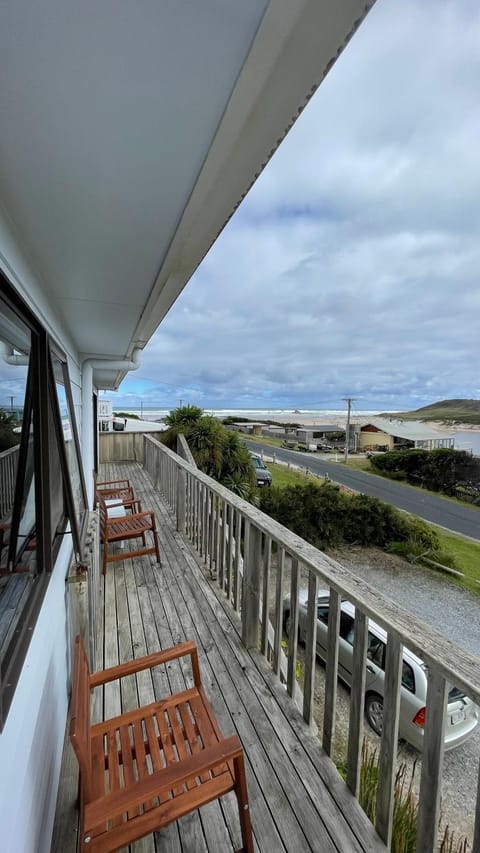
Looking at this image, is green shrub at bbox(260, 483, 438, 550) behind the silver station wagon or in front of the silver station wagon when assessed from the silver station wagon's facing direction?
in front

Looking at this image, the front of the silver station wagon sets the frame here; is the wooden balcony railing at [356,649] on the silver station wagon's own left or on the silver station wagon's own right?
on the silver station wagon's own left

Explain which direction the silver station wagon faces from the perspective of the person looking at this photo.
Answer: facing away from the viewer and to the left of the viewer

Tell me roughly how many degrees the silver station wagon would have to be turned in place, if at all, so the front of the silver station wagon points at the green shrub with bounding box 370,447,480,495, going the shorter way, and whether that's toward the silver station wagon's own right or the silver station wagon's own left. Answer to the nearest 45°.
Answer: approximately 45° to the silver station wagon's own right

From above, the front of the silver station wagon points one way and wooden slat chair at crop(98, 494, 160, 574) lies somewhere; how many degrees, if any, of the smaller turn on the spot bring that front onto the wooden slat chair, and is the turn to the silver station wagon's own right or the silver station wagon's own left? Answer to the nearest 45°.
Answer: approximately 90° to the silver station wagon's own left
